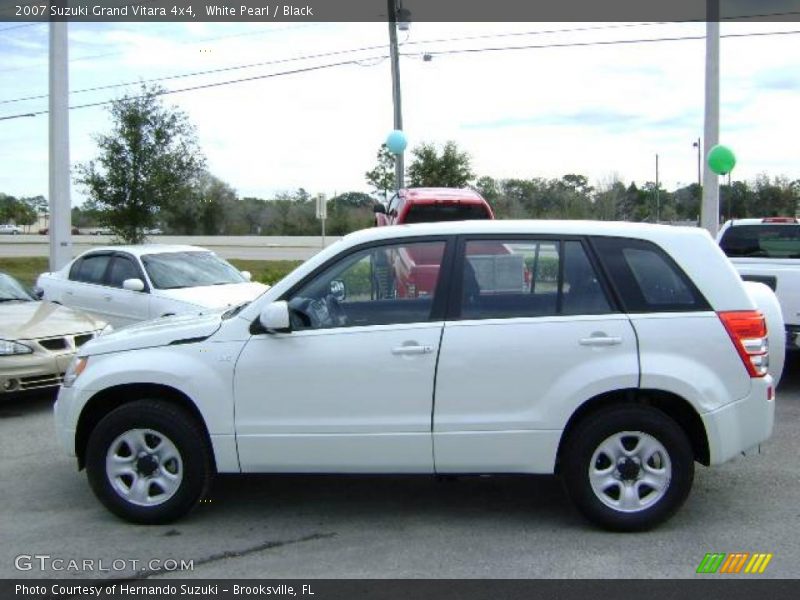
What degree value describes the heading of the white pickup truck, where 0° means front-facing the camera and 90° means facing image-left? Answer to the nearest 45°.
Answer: approximately 180°

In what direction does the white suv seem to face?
to the viewer's left

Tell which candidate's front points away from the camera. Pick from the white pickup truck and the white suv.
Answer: the white pickup truck

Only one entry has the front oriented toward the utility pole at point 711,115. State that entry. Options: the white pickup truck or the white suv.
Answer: the white pickup truck

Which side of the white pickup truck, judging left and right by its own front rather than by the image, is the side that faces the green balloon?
front

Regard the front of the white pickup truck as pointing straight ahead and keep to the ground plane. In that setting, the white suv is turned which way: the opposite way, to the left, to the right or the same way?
to the left

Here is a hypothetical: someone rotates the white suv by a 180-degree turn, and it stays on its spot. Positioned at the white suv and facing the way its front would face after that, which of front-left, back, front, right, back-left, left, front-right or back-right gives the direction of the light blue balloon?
left

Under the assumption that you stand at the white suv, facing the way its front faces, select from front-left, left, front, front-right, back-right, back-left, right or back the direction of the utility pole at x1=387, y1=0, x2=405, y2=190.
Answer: right

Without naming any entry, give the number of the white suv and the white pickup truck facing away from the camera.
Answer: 1

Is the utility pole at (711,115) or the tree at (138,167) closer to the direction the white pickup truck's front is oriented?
the utility pole

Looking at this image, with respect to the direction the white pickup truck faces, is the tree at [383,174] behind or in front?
in front

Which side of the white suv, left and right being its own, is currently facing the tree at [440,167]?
right

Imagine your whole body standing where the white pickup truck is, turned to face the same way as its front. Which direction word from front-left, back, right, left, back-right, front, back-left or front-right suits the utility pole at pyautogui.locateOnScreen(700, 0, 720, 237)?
front

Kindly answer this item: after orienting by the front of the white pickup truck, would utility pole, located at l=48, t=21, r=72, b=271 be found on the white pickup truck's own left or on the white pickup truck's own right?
on the white pickup truck's own left

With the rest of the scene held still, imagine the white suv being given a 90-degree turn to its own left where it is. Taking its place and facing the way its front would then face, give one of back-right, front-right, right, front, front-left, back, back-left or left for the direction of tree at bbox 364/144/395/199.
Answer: back
